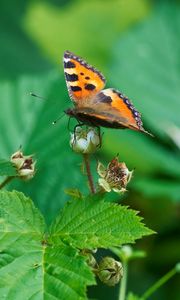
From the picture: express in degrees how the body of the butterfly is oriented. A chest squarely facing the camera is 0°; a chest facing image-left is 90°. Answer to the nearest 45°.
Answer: approximately 90°

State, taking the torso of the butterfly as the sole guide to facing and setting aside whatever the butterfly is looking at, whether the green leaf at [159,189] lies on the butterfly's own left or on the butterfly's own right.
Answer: on the butterfly's own right
